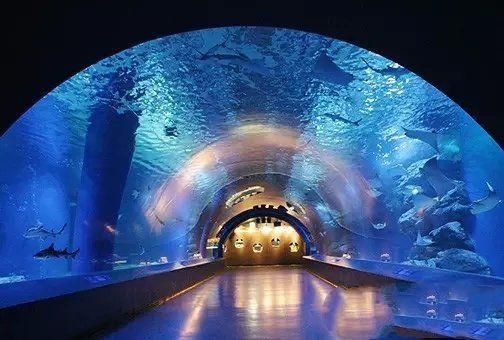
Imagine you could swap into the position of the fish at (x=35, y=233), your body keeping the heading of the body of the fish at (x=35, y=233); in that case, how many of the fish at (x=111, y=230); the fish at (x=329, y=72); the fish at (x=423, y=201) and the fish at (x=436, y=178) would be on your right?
0

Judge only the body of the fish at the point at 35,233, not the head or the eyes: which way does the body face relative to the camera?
to the viewer's left

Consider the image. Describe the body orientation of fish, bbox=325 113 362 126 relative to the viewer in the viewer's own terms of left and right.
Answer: facing to the left of the viewer
